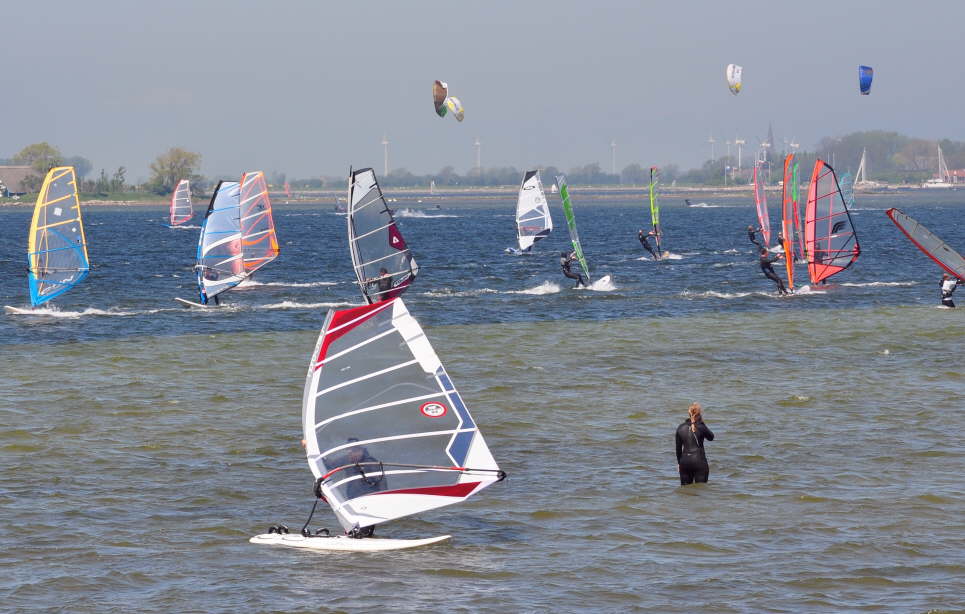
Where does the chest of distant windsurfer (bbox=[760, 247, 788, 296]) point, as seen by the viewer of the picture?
to the viewer's right

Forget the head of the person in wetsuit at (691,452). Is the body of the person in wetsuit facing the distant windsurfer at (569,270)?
yes

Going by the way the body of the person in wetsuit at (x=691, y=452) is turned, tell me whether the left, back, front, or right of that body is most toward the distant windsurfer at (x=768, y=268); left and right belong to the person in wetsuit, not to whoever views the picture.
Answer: front

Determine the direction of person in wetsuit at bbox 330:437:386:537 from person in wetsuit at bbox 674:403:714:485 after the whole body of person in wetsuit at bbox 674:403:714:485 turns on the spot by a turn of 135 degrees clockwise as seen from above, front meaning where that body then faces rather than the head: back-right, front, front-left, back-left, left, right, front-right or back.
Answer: right

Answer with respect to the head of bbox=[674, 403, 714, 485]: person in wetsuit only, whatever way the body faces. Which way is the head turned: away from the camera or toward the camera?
away from the camera

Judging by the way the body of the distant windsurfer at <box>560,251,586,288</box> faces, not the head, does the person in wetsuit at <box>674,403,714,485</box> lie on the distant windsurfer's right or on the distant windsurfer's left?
on the distant windsurfer's right

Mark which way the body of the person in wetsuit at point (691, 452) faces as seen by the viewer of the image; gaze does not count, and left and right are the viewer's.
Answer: facing away from the viewer

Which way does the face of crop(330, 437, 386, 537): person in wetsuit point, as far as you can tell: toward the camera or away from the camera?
toward the camera

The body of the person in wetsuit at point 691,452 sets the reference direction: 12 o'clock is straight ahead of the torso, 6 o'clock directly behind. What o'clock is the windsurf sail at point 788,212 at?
The windsurf sail is roughly at 12 o'clock from the person in wetsuit.

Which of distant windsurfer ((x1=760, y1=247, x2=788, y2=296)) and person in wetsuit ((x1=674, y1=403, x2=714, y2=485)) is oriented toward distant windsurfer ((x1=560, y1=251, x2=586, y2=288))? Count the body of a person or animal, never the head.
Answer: the person in wetsuit

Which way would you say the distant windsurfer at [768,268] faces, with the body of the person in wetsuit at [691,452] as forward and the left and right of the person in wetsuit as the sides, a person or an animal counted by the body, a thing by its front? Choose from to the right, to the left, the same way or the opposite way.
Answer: to the right

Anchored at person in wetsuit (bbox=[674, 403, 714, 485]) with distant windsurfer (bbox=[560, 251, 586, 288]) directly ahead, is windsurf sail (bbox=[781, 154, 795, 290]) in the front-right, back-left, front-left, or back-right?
front-right

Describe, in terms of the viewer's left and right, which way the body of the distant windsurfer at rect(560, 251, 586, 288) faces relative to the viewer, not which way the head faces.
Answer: facing to the right of the viewer

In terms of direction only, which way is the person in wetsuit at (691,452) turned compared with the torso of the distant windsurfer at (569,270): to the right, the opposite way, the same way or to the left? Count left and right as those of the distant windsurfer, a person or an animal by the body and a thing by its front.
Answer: to the left

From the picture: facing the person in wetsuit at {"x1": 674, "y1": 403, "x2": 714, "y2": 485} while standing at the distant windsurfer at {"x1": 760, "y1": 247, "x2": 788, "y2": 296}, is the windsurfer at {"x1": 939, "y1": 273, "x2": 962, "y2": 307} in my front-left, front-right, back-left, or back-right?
front-left
